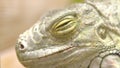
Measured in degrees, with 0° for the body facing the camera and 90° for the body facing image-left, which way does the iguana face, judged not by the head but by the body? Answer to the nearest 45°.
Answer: approximately 90°
